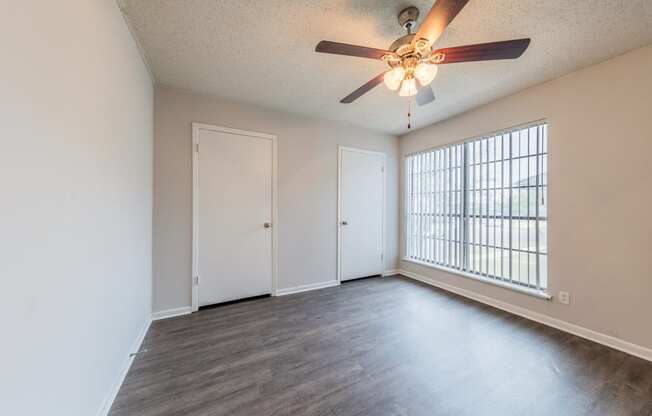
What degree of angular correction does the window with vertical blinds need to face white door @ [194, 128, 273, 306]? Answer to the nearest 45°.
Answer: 0° — it already faces it

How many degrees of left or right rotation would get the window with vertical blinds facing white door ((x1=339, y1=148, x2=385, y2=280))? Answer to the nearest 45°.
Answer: approximately 45° to its right

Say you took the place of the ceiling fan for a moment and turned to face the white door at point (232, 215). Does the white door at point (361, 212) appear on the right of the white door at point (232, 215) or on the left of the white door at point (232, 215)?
right

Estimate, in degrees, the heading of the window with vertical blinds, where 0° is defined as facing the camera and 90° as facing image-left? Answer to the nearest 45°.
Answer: approximately 45°

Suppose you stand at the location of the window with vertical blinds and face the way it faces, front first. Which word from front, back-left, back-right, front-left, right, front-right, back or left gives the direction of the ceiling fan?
front-left
